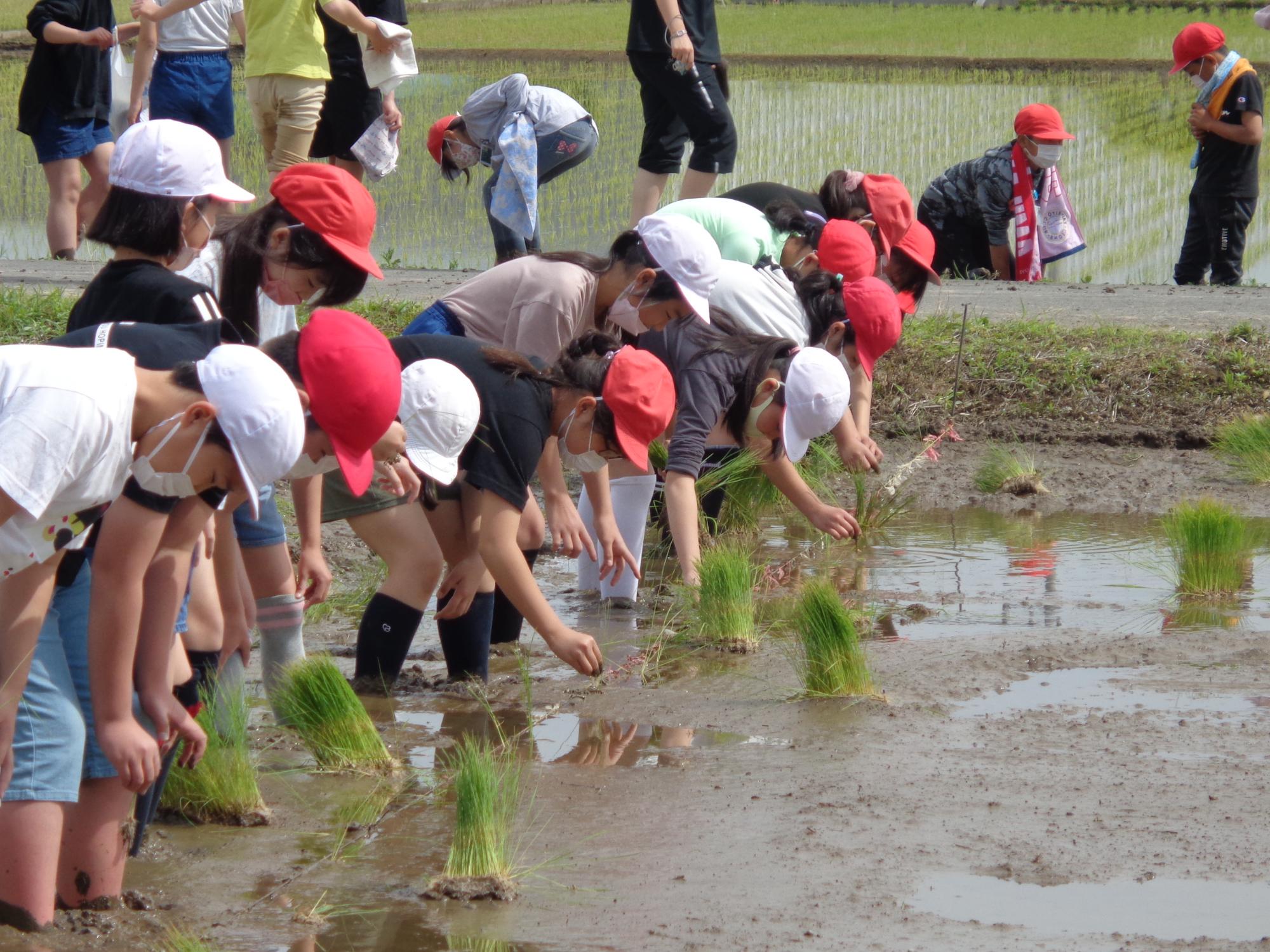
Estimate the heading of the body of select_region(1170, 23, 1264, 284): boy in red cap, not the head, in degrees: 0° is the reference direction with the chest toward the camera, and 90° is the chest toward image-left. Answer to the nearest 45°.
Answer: approximately 45°

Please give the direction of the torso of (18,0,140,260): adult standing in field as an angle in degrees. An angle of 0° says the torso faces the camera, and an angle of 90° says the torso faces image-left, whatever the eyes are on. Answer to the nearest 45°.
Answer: approximately 315°

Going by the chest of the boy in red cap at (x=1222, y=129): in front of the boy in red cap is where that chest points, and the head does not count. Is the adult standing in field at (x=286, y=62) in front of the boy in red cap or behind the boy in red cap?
in front

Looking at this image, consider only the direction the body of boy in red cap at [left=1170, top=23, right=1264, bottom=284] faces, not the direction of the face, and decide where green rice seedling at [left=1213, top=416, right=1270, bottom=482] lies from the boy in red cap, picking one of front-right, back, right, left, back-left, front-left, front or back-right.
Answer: front-left

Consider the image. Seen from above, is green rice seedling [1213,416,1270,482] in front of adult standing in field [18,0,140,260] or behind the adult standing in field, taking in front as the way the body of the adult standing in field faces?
in front
